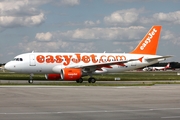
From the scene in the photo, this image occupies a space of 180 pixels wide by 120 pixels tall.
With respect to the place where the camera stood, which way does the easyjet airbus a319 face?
facing to the left of the viewer
